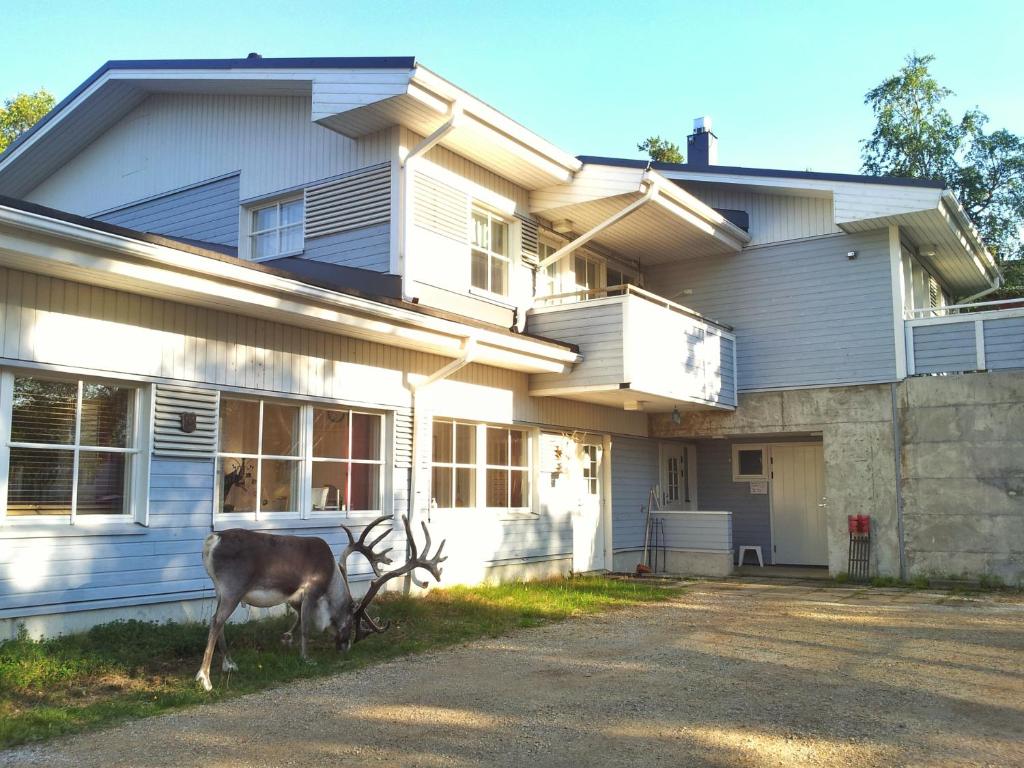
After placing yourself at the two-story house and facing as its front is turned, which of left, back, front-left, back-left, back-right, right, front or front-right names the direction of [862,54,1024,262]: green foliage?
left

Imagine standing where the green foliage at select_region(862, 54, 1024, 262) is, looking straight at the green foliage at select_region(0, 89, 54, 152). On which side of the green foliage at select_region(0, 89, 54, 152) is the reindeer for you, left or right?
left

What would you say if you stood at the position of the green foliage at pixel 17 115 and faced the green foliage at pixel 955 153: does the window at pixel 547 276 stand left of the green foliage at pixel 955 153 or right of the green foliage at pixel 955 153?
right

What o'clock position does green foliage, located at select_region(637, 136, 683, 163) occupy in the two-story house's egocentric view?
The green foliage is roughly at 8 o'clock from the two-story house.

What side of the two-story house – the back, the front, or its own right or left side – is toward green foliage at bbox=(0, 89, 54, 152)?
back

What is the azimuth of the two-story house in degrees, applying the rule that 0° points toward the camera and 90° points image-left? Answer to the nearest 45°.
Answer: approximately 315°
